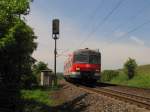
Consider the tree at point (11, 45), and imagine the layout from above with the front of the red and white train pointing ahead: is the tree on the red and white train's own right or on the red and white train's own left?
on the red and white train's own right

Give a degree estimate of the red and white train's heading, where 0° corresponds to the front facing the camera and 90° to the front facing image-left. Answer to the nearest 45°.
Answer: approximately 315°
